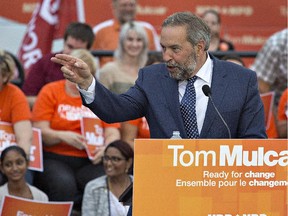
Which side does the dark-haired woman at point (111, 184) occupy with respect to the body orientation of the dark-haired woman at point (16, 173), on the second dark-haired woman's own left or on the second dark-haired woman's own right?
on the second dark-haired woman's own left

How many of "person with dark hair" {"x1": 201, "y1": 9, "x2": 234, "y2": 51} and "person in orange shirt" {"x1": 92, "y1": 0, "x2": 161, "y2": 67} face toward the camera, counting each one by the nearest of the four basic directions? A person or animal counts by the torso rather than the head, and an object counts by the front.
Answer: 2

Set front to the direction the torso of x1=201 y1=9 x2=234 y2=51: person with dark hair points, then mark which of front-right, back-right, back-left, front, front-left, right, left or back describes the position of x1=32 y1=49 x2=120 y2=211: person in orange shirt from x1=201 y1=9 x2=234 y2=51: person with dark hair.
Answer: front-right

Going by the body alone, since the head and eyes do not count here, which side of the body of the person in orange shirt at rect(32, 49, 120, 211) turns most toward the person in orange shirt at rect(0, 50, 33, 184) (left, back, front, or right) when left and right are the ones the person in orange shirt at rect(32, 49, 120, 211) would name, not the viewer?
right

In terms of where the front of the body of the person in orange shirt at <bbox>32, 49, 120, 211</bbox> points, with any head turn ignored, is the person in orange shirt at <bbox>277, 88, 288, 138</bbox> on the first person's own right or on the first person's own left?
on the first person's own left

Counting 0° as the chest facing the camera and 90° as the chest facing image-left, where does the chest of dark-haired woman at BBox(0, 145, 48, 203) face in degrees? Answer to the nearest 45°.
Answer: approximately 0°

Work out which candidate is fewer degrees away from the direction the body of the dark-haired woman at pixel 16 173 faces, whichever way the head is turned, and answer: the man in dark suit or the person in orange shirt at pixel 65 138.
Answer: the man in dark suit

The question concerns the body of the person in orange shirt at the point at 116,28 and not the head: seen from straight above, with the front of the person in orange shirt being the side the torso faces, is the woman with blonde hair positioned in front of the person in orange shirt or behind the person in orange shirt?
in front
